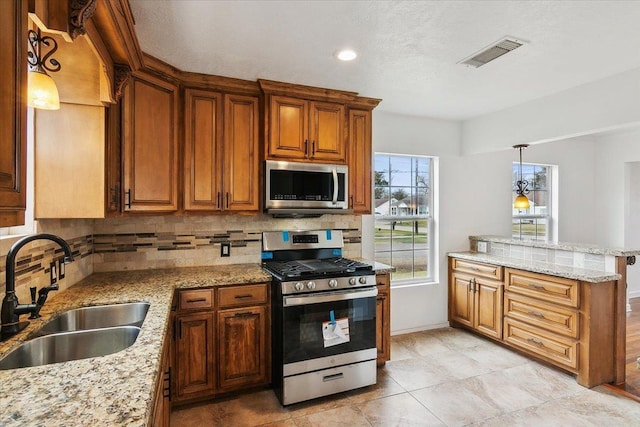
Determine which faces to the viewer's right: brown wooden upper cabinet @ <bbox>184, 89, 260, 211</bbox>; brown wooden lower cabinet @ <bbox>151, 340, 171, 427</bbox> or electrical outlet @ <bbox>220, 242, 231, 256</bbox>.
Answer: the brown wooden lower cabinet

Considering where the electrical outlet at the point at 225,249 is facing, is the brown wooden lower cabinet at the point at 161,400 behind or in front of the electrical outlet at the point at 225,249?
in front

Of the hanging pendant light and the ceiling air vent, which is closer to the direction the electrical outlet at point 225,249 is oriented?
the ceiling air vent

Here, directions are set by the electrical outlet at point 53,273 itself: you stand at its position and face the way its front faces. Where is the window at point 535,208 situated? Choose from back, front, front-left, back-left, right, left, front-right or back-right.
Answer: front-left

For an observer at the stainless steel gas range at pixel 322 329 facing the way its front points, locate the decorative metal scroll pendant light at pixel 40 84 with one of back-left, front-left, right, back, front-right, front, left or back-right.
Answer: right

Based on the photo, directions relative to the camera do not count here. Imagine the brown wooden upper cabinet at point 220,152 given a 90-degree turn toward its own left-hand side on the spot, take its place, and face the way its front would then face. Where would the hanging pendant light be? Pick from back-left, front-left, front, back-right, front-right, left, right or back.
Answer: front

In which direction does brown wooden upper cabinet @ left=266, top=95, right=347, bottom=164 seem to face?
toward the camera

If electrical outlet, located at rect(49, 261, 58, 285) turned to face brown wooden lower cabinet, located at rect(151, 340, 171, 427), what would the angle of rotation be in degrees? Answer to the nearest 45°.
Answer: approximately 45° to its right

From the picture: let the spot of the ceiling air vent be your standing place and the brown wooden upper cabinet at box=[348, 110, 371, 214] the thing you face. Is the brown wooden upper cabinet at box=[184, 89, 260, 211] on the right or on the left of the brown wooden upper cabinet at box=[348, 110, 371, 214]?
left

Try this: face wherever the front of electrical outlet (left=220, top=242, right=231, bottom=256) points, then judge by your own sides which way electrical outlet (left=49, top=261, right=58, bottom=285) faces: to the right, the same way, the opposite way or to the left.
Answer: to the left

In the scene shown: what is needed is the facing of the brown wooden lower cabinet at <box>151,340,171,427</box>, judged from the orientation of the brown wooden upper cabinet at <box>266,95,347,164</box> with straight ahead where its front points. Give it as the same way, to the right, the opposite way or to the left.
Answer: to the left

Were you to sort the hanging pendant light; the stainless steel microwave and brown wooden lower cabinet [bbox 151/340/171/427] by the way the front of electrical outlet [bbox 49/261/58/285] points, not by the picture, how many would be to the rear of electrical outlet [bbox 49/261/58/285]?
0

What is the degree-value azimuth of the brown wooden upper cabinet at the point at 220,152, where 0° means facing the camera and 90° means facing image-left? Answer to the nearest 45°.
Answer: approximately 0°

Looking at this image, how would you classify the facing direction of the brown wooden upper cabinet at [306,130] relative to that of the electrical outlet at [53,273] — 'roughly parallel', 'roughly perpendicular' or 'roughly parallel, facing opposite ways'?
roughly perpendicular

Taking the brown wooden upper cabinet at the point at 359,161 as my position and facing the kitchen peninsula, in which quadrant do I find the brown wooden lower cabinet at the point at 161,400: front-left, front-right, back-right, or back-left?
back-right

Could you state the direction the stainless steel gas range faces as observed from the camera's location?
facing the viewer and to the right of the viewer

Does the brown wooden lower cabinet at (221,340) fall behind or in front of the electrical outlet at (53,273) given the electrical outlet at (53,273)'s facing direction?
in front

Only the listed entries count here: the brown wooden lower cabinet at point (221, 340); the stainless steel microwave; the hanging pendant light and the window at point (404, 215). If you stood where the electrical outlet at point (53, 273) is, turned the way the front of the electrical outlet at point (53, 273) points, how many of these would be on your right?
0

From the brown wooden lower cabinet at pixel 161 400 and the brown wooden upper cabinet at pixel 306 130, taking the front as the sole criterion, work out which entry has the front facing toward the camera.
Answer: the brown wooden upper cabinet

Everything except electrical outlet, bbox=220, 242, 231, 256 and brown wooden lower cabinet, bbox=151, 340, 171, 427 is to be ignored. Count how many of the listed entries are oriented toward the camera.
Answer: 1

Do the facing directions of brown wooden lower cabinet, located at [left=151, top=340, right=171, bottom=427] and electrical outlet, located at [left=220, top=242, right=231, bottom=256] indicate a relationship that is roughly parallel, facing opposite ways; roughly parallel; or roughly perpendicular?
roughly perpendicular
